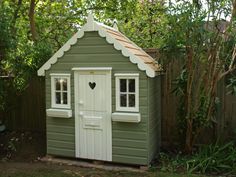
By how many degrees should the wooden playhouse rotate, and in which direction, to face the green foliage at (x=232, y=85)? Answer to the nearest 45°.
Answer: approximately 90° to its left

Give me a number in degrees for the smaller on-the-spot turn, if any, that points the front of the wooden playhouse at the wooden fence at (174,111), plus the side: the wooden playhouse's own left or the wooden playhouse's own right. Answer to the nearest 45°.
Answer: approximately 135° to the wooden playhouse's own left

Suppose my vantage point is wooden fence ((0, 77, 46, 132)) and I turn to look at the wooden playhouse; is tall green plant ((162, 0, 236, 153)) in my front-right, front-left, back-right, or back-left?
front-left

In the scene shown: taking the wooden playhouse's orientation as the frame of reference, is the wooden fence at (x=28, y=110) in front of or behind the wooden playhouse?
behind

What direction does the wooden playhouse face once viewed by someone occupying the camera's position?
facing the viewer

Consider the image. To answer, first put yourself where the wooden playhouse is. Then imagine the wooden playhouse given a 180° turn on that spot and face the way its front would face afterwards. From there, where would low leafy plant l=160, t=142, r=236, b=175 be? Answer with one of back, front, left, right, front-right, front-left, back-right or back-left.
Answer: right

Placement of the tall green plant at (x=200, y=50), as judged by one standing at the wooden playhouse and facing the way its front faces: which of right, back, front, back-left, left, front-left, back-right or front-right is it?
left
